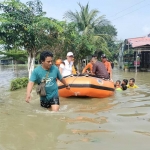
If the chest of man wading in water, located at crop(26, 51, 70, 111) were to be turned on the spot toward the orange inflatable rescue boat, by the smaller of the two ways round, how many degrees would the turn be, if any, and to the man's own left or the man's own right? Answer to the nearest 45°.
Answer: approximately 90° to the man's own left

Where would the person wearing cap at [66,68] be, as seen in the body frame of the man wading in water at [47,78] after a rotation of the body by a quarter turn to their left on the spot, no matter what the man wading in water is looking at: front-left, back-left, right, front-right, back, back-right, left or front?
front-left

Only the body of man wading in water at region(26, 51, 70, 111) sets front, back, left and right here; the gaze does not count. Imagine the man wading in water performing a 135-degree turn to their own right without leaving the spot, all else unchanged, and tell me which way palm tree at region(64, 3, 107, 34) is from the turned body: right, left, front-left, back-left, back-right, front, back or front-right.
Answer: right

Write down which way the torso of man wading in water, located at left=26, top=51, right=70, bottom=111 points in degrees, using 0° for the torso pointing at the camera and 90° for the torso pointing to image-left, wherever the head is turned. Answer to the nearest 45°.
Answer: approximately 315°

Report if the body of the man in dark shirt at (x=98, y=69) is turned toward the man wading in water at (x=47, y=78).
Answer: no

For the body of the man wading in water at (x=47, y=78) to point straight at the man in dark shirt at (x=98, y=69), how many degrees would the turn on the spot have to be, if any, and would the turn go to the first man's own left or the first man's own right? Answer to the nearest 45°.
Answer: approximately 90° to the first man's own left
